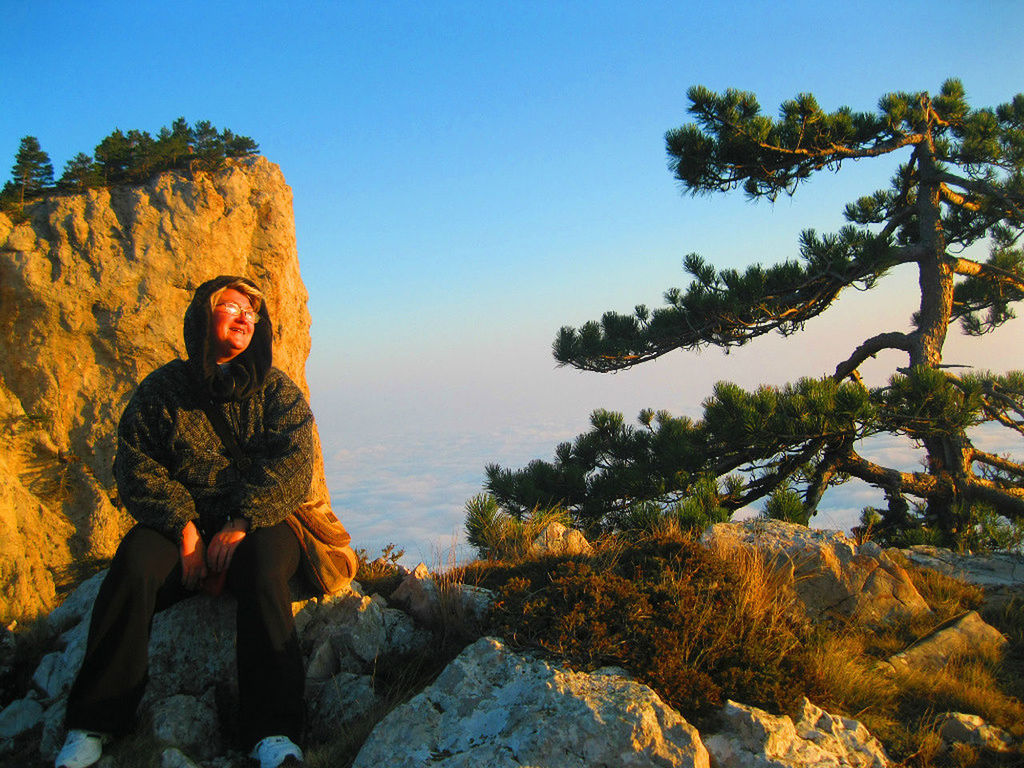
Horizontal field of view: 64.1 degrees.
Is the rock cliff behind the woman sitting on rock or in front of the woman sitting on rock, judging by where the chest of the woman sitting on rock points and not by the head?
behind

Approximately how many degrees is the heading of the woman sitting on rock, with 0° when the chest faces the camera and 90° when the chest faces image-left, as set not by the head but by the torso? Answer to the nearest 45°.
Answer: approximately 0°

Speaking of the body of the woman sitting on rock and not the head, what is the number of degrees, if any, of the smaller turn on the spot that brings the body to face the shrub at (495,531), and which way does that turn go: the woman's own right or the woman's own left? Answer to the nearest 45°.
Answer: approximately 135° to the woman's own left

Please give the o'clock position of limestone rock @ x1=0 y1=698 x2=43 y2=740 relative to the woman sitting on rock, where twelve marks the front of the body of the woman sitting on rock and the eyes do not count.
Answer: The limestone rock is roughly at 4 o'clock from the woman sitting on rock.

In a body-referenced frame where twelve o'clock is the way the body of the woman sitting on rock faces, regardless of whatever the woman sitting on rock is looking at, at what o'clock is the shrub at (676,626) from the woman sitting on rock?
The shrub is roughly at 10 o'clock from the woman sitting on rock.

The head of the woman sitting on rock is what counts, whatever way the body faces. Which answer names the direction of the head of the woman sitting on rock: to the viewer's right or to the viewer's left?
to the viewer's right

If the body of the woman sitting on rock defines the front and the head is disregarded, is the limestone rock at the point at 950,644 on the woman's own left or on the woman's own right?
on the woman's own left

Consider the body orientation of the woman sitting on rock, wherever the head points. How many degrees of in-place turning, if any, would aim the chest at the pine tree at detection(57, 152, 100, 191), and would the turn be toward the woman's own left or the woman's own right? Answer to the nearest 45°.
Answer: approximately 180°

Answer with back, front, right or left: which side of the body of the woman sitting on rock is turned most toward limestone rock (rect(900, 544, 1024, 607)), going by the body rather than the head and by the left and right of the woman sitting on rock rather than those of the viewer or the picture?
left

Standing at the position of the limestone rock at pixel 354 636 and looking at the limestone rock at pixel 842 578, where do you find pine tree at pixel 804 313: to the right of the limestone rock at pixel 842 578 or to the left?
left
